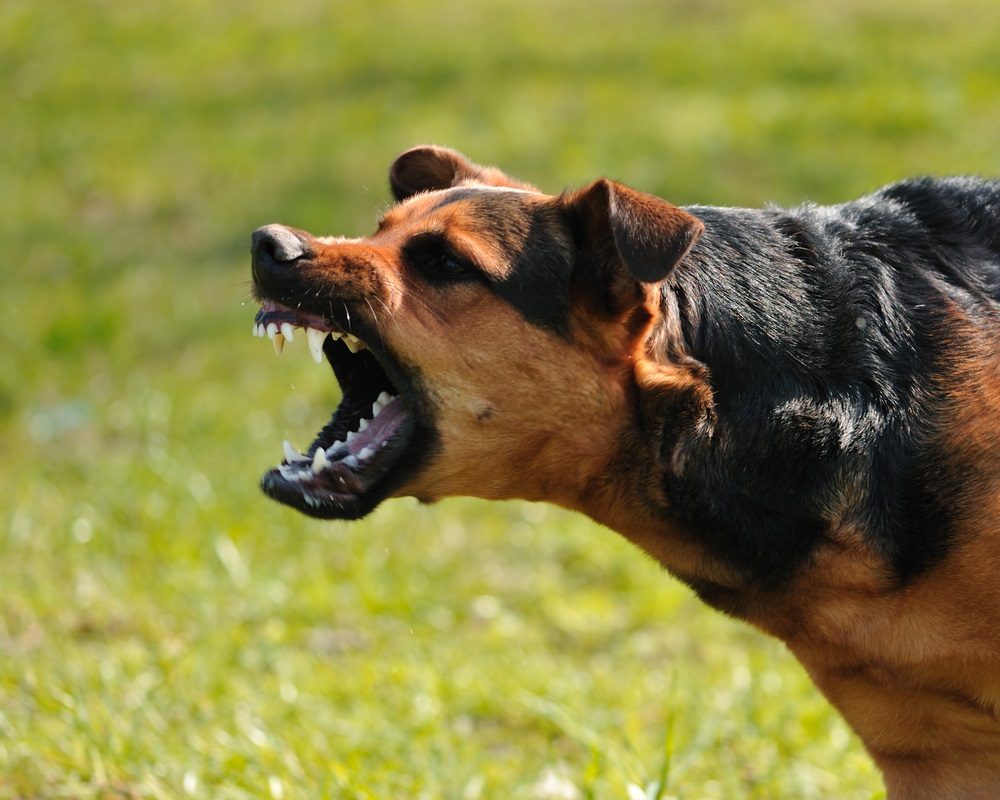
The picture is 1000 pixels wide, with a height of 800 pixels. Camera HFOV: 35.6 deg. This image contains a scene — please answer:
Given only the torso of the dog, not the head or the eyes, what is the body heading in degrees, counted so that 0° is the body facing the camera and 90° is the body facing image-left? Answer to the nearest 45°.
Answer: approximately 90°
